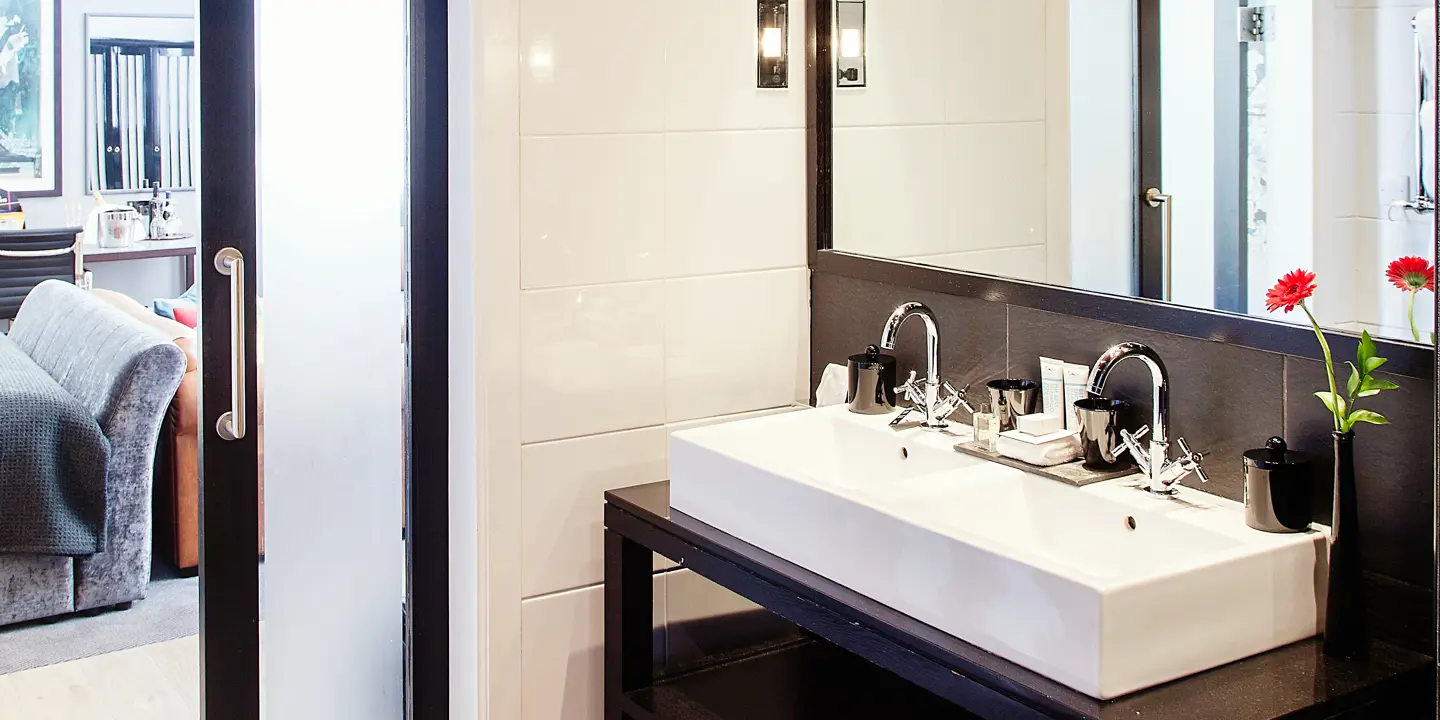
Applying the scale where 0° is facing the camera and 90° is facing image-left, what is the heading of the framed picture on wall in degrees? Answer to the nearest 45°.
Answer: approximately 0°

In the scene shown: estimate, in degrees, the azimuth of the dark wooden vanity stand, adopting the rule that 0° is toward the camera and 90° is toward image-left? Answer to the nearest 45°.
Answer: approximately 45°

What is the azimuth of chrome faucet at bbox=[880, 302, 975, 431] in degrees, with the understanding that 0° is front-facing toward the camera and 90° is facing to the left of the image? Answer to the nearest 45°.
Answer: approximately 45°
